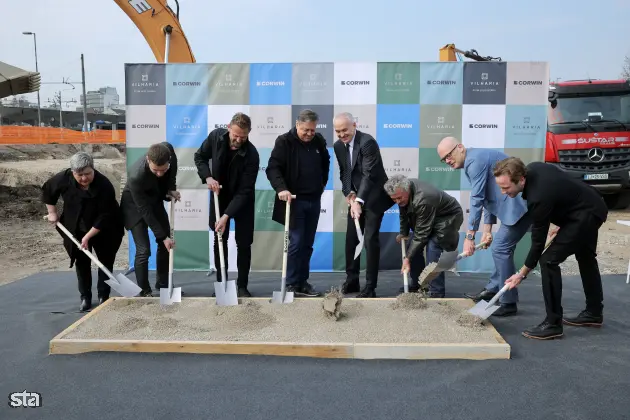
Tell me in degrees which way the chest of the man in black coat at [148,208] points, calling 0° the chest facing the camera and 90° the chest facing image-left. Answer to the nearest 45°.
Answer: approximately 315°

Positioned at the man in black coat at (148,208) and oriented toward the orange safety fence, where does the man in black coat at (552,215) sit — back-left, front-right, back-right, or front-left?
back-right

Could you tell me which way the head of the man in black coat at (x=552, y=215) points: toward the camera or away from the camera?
toward the camera

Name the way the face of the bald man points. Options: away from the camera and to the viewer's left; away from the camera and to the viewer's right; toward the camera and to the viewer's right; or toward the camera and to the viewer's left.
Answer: toward the camera and to the viewer's left

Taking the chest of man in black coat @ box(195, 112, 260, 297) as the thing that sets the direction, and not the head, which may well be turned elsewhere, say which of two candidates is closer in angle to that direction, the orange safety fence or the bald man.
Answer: the bald man

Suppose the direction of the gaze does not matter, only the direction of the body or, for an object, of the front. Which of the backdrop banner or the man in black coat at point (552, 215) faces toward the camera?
the backdrop banner

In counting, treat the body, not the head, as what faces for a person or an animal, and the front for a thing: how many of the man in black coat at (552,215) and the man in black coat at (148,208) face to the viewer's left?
1

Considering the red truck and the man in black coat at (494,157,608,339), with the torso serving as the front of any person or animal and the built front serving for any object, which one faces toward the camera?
the red truck

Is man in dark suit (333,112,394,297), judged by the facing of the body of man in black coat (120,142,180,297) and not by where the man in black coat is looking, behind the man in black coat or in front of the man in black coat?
in front

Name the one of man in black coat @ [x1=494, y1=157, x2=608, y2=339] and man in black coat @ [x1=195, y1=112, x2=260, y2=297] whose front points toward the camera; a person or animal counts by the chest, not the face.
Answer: man in black coat @ [x1=195, y1=112, x2=260, y2=297]

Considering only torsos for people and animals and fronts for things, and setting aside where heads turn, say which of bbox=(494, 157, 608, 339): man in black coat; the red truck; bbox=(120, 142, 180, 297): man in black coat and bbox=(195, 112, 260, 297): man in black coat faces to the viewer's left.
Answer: bbox=(494, 157, 608, 339): man in black coat

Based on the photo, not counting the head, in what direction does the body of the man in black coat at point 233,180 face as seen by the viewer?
toward the camera

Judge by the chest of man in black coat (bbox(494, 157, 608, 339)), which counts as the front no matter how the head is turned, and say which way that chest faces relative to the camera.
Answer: to the viewer's left

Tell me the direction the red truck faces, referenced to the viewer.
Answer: facing the viewer

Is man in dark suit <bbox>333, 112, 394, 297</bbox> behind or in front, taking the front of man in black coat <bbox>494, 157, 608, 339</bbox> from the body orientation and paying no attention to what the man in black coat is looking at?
in front
